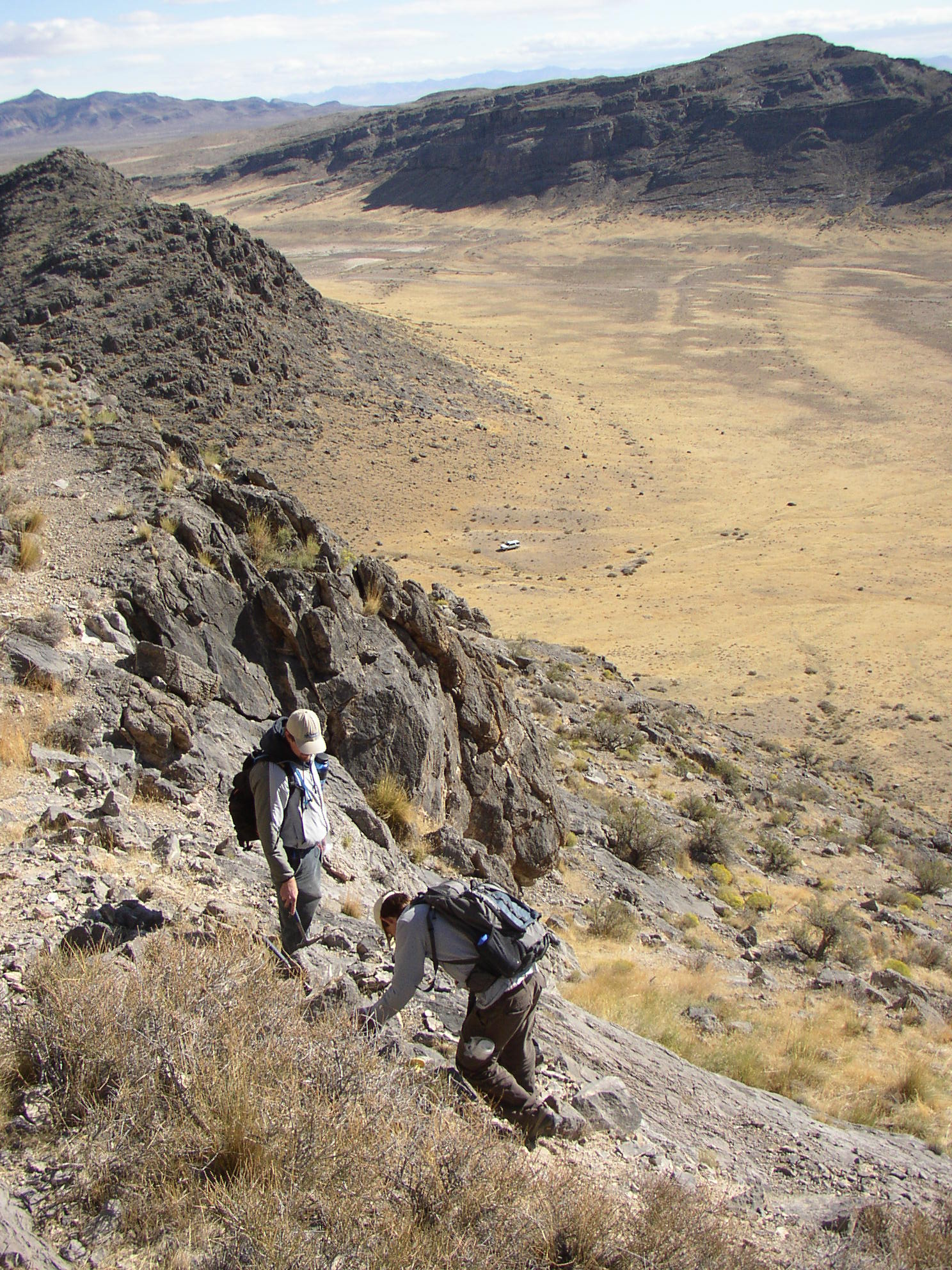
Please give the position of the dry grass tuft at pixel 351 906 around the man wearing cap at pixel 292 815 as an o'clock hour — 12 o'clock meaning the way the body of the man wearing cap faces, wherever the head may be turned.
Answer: The dry grass tuft is roughly at 8 o'clock from the man wearing cap.

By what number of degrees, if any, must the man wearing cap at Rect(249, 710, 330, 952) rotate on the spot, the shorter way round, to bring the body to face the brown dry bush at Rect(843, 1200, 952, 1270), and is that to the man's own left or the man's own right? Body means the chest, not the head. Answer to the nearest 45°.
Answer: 0° — they already face it

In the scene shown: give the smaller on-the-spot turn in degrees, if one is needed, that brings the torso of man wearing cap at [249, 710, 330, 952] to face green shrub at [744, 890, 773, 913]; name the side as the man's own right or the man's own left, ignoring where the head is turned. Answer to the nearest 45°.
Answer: approximately 90° to the man's own left

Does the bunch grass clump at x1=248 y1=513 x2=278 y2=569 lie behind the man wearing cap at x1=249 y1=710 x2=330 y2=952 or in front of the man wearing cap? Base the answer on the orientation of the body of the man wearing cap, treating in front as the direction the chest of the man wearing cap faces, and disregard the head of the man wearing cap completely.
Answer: behind

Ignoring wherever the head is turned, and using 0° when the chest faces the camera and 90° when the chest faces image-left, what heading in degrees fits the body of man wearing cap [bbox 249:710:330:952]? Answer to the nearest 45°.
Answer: approximately 315°

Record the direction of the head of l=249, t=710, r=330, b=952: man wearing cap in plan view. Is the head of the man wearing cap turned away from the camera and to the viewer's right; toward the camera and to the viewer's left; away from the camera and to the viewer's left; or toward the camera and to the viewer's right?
toward the camera and to the viewer's right

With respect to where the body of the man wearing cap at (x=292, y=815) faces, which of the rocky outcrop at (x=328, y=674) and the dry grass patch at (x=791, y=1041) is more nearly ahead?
the dry grass patch

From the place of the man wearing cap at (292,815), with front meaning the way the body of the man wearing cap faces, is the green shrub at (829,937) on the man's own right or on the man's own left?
on the man's own left

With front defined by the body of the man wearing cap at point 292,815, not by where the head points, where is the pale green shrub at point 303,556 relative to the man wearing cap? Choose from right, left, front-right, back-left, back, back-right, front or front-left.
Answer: back-left

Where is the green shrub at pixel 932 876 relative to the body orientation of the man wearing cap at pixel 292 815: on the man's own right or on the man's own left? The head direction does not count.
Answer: on the man's own left

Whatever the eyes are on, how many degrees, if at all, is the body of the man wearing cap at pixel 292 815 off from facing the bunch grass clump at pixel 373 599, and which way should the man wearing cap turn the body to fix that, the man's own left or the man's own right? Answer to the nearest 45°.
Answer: approximately 135° to the man's own left

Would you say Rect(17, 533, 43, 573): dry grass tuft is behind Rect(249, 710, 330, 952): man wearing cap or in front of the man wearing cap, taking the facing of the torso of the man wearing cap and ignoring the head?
behind
